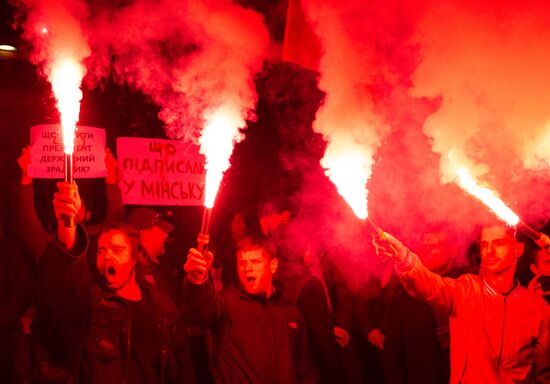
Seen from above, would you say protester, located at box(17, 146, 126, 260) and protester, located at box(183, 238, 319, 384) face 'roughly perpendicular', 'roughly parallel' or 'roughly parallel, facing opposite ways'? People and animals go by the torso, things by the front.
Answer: roughly parallel

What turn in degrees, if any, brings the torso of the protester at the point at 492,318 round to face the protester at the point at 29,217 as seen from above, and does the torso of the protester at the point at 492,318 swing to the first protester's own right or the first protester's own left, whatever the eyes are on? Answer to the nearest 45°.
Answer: approximately 90° to the first protester's own right

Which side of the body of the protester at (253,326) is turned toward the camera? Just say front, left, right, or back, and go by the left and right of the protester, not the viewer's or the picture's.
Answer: front

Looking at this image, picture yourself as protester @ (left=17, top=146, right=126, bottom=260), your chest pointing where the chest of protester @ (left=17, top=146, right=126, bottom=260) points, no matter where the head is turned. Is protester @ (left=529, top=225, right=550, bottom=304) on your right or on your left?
on your left

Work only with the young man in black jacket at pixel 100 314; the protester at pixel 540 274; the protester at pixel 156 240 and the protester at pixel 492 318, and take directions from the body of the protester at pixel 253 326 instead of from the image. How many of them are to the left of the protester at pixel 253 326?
2

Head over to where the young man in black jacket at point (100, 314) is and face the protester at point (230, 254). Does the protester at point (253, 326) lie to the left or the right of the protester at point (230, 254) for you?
right

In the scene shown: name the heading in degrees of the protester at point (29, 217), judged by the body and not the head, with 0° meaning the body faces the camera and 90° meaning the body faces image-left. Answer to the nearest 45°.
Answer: approximately 0°

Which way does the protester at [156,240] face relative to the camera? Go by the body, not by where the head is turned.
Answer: toward the camera

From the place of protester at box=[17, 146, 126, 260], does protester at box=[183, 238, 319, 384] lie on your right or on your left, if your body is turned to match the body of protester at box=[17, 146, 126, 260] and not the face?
on your left

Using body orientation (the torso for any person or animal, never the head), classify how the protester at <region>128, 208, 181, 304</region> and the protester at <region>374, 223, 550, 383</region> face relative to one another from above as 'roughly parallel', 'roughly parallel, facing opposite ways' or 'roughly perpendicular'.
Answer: roughly perpendicular

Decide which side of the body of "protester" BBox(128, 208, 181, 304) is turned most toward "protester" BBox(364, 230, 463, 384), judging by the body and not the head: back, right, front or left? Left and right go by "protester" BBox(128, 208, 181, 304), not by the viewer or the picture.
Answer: front

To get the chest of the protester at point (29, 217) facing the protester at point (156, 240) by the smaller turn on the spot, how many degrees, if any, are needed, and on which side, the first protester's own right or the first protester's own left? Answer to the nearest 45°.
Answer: approximately 90° to the first protester's own left

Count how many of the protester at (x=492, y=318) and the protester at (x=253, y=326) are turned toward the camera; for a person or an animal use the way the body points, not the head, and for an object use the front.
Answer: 2
